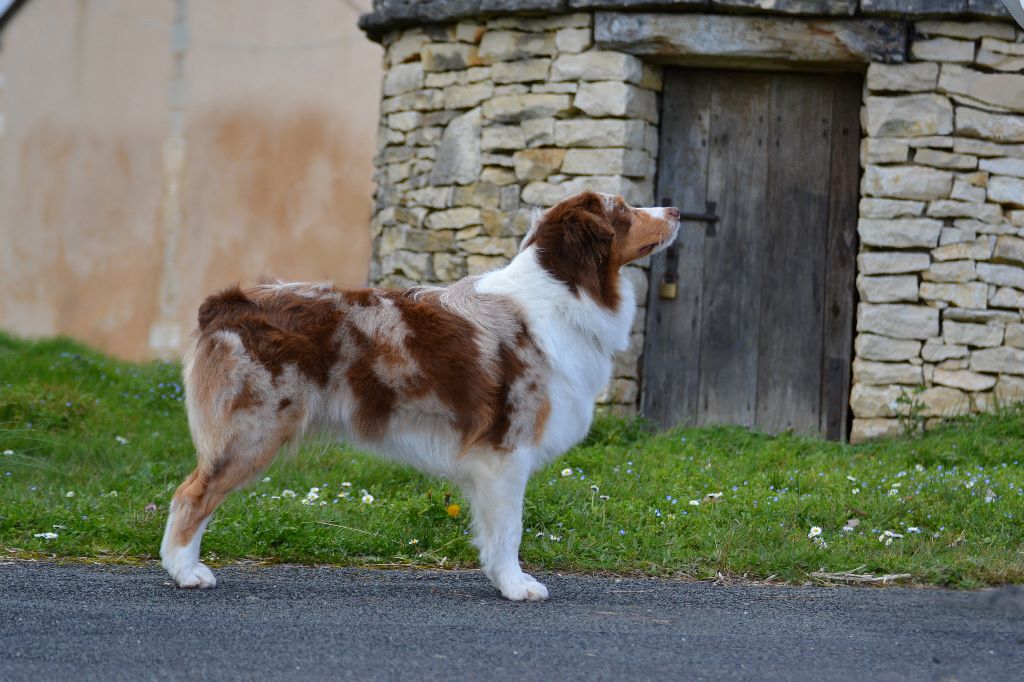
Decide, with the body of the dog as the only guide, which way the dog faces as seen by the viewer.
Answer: to the viewer's right

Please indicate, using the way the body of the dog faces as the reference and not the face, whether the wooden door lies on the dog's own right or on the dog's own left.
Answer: on the dog's own left
